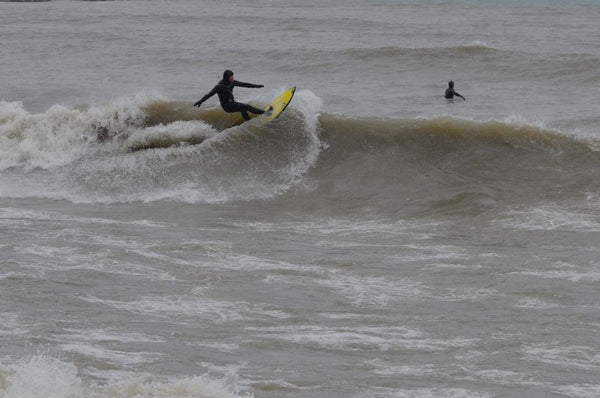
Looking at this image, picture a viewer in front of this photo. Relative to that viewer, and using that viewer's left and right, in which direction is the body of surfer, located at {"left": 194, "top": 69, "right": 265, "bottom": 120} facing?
facing the viewer and to the right of the viewer

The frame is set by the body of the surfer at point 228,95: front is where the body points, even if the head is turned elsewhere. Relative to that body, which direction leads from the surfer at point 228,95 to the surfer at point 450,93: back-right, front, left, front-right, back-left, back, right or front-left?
left
